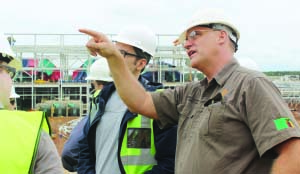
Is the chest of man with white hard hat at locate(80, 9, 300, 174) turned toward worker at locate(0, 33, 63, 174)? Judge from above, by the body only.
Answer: yes

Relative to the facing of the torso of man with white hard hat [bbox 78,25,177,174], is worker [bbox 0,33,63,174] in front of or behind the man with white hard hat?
in front

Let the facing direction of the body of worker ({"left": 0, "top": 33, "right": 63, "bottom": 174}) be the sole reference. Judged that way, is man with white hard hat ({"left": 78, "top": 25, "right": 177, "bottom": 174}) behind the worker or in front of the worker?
in front

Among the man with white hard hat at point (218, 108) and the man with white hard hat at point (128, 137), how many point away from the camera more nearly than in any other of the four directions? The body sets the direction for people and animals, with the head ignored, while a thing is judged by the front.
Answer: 0

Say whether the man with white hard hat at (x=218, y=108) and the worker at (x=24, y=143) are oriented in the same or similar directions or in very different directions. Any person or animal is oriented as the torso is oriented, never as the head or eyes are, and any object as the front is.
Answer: very different directions

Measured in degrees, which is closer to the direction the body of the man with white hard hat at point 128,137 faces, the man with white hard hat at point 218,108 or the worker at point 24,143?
the worker

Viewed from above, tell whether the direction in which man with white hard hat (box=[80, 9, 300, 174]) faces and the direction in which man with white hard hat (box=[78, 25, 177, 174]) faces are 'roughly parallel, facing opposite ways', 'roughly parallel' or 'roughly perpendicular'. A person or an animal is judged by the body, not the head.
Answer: roughly parallel

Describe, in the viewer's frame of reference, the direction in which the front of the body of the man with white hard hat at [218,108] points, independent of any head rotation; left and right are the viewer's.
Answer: facing the viewer and to the left of the viewer

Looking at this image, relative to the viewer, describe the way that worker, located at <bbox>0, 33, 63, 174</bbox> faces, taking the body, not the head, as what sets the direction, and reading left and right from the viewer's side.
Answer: facing away from the viewer and to the right of the viewer

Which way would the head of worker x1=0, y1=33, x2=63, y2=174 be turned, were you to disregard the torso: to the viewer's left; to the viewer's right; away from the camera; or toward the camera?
to the viewer's right

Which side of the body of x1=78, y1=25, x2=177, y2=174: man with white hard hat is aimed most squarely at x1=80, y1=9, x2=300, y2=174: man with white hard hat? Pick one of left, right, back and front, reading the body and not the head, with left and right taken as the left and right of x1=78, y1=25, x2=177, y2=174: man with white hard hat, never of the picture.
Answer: left

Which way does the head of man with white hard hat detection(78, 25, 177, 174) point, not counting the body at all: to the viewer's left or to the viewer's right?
to the viewer's left

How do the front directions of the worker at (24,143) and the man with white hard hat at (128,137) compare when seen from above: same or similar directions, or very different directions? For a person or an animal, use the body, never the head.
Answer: very different directions
